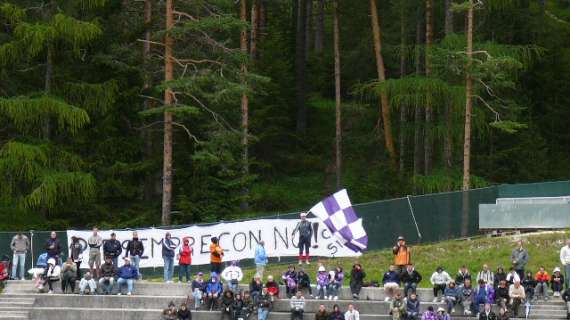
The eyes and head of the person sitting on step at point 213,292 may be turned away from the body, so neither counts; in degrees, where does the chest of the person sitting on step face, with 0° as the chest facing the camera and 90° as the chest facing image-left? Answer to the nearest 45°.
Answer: approximately 0°

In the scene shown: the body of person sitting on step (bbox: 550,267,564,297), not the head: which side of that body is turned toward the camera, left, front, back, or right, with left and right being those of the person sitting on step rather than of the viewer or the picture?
front

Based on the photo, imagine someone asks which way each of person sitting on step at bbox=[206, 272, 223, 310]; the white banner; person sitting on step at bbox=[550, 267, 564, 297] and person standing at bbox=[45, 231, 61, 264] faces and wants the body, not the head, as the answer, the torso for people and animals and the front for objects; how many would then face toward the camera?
4

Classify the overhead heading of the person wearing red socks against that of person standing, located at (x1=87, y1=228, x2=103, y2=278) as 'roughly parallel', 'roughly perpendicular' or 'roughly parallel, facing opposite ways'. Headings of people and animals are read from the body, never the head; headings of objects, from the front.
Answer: roughly parallel

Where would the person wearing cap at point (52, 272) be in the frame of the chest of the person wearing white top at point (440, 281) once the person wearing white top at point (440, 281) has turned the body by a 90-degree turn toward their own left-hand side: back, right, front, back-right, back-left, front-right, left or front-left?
back

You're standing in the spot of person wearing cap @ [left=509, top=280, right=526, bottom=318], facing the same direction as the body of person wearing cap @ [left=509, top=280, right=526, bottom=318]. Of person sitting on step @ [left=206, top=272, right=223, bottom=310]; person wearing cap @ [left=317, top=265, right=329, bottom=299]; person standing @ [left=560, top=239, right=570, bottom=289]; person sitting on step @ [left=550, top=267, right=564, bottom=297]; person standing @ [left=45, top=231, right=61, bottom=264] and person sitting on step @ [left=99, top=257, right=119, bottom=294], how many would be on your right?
4

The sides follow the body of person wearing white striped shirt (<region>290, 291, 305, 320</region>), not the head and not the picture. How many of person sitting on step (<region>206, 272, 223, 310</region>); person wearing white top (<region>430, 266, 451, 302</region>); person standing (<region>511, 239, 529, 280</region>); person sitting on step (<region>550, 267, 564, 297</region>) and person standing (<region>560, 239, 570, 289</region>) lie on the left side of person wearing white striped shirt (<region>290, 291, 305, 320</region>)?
4

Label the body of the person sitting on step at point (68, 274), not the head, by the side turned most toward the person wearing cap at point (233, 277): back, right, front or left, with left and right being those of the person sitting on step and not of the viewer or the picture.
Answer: left

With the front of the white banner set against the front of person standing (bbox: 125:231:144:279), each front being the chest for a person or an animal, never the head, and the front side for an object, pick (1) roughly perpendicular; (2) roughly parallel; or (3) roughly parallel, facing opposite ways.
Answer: roughly parallel

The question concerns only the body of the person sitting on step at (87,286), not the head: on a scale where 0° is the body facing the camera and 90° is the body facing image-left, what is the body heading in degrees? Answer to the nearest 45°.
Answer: approximately 0°

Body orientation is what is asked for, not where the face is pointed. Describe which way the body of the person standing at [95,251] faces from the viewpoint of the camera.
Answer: toward the camera

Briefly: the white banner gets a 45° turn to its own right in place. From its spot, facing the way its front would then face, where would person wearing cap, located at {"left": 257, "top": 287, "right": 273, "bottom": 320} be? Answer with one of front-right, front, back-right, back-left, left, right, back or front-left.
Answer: front-left

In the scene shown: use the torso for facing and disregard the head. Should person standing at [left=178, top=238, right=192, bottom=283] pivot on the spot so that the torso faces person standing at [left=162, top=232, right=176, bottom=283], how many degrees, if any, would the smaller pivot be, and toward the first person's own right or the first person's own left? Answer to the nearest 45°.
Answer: approximately 90° to the first person's own right

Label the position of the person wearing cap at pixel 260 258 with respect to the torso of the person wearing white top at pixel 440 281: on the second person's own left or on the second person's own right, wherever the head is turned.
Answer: on the second person's own right
